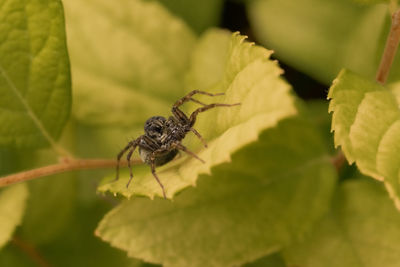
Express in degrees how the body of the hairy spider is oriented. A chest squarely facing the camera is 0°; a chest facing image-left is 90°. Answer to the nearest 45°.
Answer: approximately 225°

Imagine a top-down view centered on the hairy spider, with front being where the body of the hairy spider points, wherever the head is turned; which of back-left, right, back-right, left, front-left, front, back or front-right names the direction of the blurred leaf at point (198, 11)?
front-left
